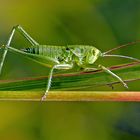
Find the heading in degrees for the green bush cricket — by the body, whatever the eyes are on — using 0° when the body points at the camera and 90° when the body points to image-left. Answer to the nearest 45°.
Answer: approximately 270°
